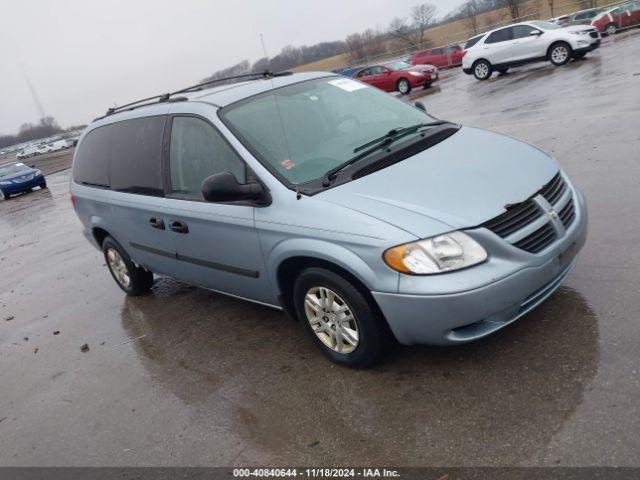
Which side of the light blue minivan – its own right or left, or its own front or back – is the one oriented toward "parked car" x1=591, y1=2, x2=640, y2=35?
left

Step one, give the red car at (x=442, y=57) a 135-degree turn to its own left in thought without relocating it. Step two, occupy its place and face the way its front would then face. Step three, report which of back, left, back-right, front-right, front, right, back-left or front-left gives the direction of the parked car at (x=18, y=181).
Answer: back-left

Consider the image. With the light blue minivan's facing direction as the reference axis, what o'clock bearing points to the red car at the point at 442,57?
The red car is roughly at 8 o'clock from the light blue minivan.

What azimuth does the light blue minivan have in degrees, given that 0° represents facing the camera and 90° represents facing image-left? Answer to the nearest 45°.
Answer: approximately 315°

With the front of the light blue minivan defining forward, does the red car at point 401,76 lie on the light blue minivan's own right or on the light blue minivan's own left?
on the light blue minivan's own left

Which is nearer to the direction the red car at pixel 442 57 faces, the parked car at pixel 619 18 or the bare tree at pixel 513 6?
the parked car

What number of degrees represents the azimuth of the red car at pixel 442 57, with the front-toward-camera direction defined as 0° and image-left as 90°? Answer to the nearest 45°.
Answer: approximately 315°

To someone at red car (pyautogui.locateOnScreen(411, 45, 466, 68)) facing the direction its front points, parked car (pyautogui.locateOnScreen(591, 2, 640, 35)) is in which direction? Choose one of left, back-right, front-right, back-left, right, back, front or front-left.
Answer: front

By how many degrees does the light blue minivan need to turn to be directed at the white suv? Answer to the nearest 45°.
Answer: approximately 90° to its left

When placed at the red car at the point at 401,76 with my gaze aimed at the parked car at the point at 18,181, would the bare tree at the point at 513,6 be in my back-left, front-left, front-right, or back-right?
back-right

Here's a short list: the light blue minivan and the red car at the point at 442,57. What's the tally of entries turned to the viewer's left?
0
